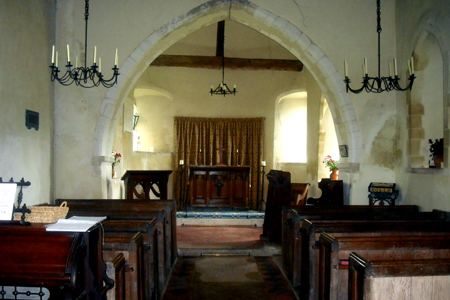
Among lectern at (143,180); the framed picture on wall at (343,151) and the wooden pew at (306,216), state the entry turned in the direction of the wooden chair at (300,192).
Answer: the wooden pew

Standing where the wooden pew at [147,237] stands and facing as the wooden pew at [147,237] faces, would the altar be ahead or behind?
ahead

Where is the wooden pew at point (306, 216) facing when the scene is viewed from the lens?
facing away from the viewer

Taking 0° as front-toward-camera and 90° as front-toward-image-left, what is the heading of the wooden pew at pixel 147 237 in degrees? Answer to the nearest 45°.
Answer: approximately 180°

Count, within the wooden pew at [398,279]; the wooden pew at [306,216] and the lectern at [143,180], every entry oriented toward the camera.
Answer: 1

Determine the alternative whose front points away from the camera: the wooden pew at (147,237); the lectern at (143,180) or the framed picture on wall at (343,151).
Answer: the wooden pew

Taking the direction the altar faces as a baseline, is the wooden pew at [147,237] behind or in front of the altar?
in front

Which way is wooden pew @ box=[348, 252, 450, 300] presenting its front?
away from the camera

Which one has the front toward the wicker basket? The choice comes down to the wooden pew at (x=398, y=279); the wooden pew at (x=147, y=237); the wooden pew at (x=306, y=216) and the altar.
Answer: the altar

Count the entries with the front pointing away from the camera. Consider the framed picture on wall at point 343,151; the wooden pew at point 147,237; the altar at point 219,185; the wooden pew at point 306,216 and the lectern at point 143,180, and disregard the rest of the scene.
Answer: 2

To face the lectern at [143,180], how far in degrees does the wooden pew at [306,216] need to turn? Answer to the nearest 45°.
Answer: approximately 45° to its left

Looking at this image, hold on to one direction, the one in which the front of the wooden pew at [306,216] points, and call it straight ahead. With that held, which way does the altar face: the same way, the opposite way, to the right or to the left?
the opposite way
